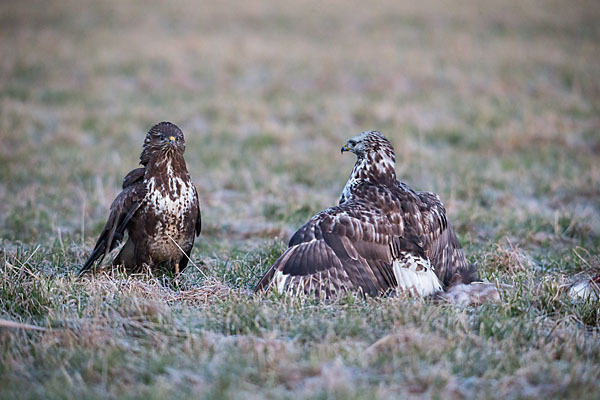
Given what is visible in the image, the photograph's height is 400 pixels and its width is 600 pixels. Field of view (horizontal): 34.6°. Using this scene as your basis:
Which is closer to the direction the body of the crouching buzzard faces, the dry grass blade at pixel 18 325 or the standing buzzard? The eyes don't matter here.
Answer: the standing buzzard

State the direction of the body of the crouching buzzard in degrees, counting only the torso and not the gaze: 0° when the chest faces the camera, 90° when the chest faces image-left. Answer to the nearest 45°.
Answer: approximately 135°

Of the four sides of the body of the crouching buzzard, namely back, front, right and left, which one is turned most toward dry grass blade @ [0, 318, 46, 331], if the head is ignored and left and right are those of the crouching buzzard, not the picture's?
left

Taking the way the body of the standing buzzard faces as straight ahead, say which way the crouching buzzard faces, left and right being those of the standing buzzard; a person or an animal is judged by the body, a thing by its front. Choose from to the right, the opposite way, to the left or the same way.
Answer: the opposite way

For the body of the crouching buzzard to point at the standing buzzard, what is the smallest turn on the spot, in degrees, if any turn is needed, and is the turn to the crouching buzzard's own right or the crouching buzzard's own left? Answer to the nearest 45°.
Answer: approximately 45° to the crouching buzzard's own left
